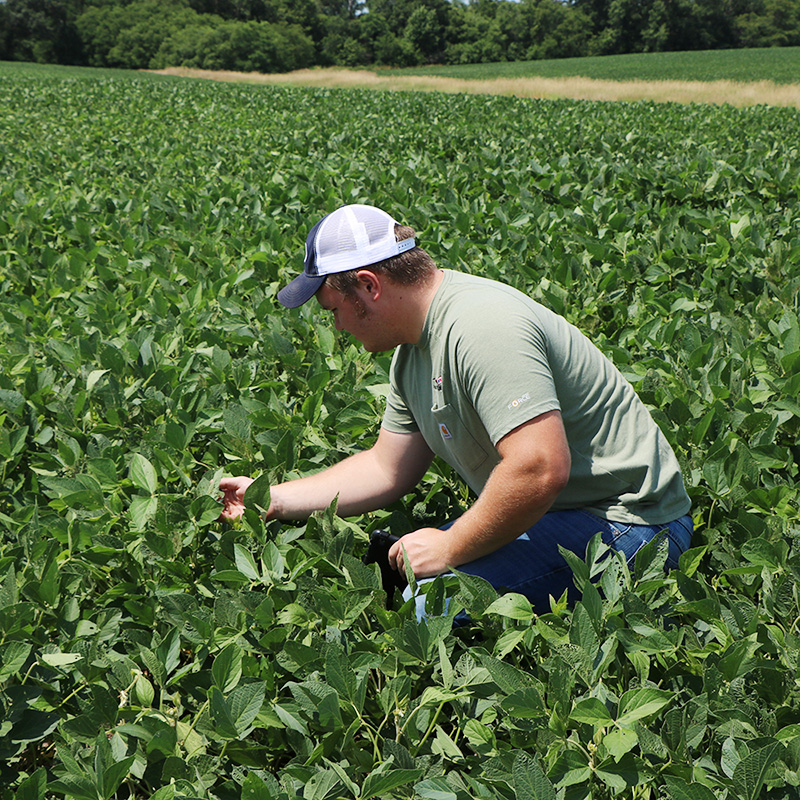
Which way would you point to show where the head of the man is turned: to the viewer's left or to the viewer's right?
to the viewer's left

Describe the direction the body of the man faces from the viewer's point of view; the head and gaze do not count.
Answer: to the viewer's left
